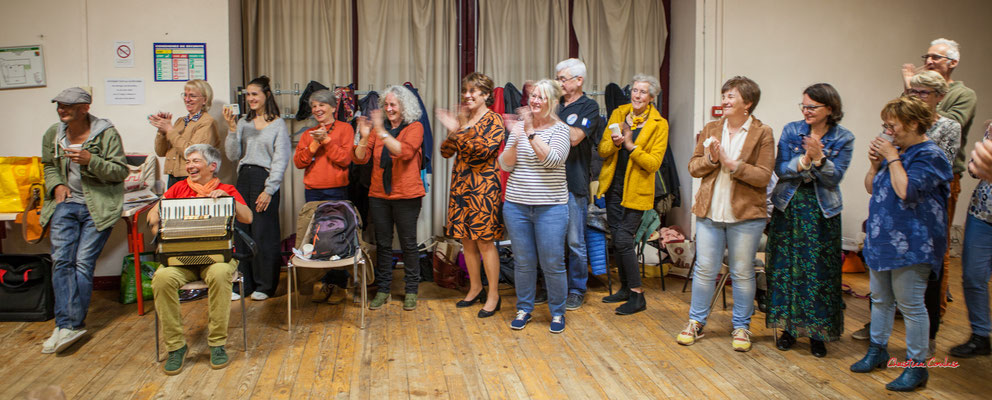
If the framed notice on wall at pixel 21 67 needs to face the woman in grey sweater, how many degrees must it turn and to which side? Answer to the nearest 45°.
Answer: approximately 45° to its left

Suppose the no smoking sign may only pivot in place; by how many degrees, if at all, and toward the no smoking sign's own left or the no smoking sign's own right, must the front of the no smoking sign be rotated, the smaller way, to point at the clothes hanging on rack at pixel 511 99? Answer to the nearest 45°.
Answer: approximately 90° to the no smoking sign's own left

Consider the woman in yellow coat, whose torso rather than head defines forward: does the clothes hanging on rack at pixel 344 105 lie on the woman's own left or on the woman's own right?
on the woman's own right

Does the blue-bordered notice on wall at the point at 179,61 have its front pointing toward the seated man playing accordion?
yes

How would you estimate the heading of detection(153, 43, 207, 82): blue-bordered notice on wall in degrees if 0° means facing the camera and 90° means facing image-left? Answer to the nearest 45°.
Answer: approximately 0°

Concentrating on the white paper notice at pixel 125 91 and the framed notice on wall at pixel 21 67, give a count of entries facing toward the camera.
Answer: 2

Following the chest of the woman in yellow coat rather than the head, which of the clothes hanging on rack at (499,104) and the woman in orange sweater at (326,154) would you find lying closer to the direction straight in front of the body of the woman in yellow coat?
the woman in orange sweater

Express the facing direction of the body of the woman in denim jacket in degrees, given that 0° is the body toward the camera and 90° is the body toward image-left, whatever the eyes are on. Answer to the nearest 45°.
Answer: approximately 45°
